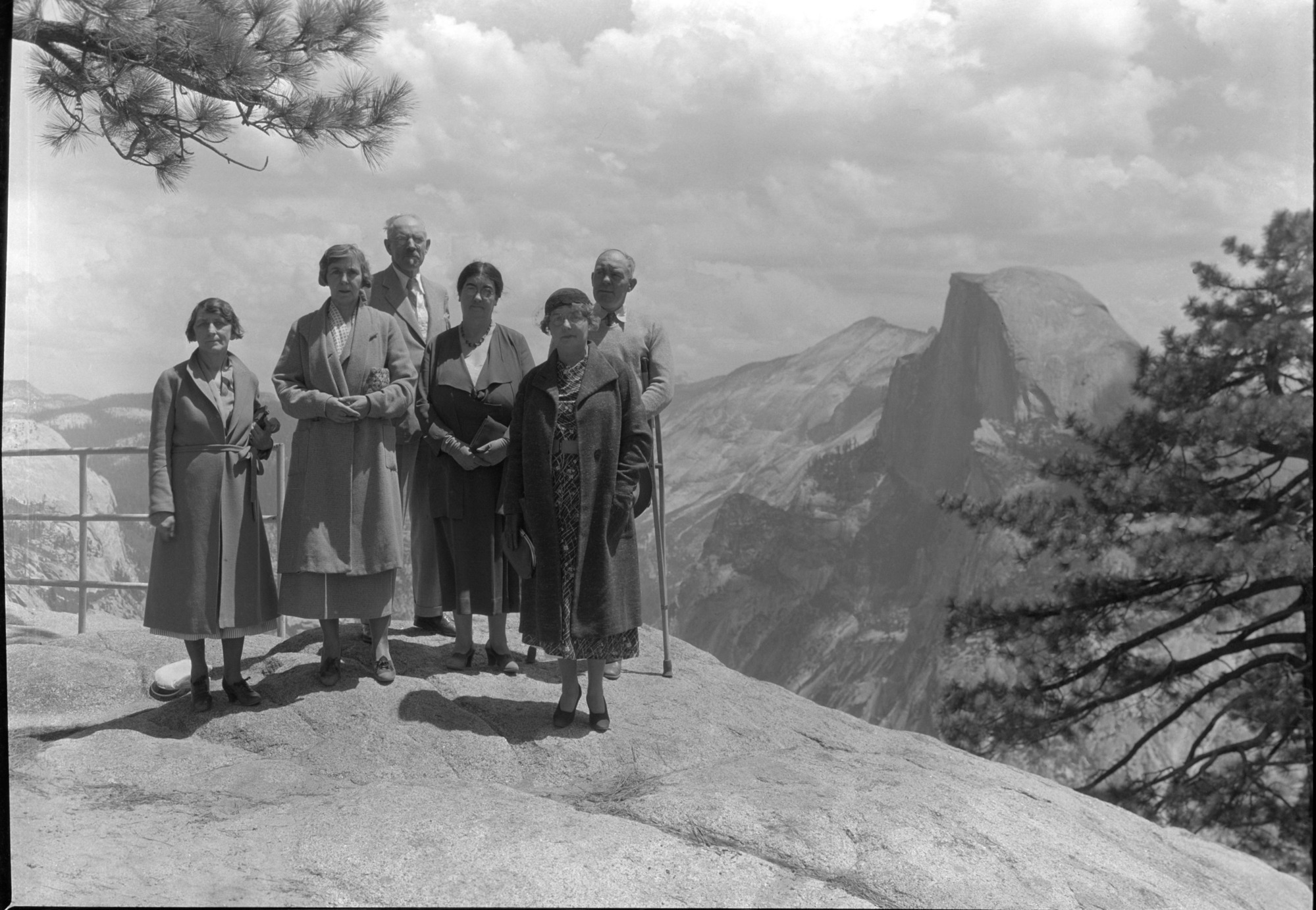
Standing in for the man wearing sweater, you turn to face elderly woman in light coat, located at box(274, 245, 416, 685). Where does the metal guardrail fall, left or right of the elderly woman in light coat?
right

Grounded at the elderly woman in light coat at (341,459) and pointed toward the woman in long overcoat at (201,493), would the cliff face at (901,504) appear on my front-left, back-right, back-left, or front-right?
back-right

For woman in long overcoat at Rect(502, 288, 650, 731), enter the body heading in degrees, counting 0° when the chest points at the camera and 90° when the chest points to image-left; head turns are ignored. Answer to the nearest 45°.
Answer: approximately 0°
